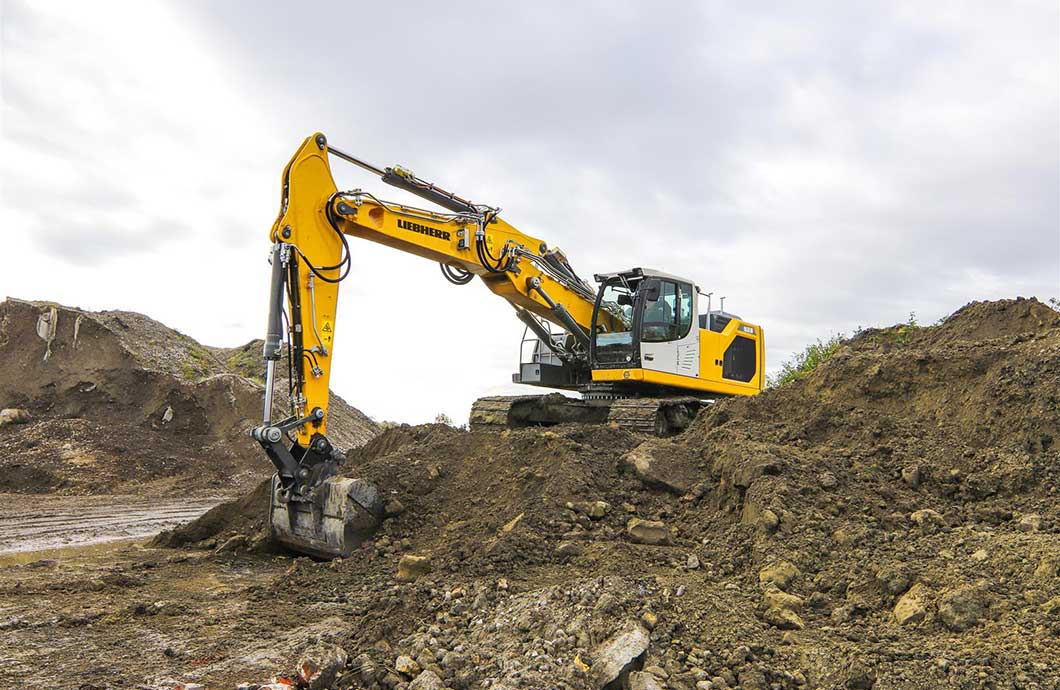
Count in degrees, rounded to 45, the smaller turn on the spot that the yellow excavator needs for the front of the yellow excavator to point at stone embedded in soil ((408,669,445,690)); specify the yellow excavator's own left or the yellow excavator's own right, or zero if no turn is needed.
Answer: approximately 45° to the yellow excavator's own left

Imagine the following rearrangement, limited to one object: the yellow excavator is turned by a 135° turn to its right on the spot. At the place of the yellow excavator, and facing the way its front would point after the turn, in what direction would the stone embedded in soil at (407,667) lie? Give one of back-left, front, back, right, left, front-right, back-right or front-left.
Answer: back

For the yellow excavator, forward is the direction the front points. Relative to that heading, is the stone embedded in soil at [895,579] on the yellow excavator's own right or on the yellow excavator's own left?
on the yellow excavator's own left

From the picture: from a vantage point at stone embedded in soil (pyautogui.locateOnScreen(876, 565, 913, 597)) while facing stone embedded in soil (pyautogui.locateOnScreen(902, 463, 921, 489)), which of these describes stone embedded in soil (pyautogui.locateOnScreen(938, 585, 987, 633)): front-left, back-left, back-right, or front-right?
back-right

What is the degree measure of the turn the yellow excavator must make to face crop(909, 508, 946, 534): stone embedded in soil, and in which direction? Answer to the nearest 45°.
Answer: approximately 90° to its left

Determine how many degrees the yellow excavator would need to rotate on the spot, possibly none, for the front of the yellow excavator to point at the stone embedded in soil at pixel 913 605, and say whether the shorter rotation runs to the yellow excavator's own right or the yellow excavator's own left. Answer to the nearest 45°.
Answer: approximately 90° to the yellow excavator's own left

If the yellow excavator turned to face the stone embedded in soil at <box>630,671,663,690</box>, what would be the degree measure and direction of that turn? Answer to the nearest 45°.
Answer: approximately 45° to its left

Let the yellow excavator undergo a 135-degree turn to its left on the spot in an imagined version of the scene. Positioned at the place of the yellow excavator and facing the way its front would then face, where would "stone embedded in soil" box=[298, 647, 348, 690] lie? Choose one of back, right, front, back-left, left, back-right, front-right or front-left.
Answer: right

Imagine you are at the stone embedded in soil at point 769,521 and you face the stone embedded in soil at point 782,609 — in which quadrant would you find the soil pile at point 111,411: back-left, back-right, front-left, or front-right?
back-right

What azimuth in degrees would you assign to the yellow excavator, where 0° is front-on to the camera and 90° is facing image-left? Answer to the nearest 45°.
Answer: approximately 45°
